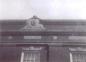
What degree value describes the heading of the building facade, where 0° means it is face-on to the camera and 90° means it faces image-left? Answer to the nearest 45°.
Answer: approximately 0°
